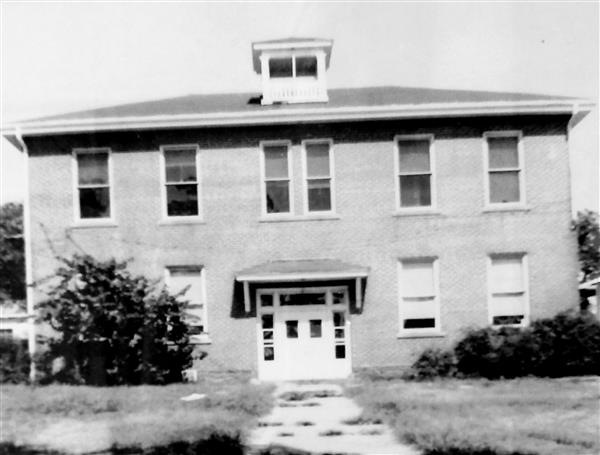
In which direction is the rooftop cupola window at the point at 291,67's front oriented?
toward the camera

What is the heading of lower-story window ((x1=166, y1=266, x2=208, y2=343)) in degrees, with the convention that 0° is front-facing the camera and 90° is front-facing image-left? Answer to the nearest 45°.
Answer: approximately 0°

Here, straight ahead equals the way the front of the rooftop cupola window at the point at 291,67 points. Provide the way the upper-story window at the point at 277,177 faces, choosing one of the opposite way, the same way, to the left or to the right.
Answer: the same way

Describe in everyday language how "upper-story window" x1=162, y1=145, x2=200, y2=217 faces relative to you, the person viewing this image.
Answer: facing the viewer

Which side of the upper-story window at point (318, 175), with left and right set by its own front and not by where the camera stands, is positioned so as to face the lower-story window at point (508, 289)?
left

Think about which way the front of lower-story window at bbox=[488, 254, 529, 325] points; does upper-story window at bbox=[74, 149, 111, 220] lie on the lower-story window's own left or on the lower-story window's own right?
on the lower-story window's own right

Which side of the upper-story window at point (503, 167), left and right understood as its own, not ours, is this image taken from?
front

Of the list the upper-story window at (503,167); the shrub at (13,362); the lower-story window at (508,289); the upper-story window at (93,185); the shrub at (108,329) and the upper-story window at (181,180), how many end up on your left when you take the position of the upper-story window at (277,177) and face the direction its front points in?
2

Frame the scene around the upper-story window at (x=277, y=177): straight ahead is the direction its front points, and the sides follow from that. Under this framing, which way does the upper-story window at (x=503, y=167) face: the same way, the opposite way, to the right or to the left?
the same way

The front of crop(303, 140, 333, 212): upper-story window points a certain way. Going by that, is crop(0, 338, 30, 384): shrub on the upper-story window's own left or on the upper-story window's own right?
on the upper-story window's own right

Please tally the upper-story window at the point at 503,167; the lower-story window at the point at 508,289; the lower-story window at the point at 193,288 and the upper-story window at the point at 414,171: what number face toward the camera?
4
